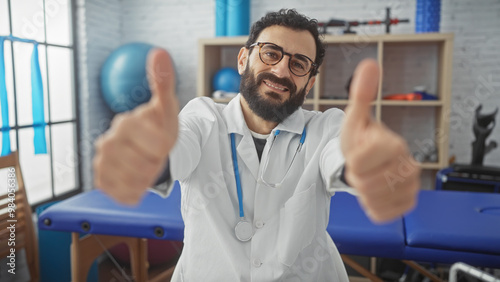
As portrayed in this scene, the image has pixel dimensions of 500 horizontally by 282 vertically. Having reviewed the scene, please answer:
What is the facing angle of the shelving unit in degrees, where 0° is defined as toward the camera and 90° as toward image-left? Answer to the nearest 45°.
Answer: approximately 0°

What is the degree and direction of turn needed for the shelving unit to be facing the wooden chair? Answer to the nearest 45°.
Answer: approximately 45° to its right

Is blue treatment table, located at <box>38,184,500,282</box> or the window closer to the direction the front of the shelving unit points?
the blue treatment table

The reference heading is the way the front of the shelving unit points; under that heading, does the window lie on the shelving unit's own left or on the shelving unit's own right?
on the shelving unit's own right

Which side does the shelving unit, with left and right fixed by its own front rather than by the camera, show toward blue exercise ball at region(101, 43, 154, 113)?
right

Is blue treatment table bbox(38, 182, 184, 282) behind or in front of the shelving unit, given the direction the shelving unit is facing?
in front

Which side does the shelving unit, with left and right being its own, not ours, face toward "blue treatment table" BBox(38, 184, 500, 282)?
front
